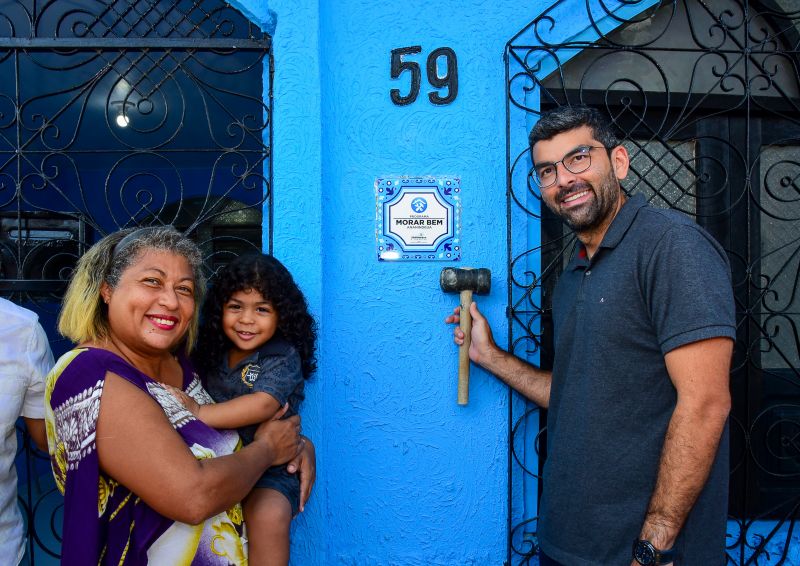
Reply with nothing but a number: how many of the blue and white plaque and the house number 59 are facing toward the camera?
2

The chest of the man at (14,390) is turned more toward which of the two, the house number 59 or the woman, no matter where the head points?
the woman

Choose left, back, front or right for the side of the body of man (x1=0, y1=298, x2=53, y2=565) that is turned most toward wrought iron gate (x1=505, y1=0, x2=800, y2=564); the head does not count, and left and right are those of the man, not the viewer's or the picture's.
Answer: left

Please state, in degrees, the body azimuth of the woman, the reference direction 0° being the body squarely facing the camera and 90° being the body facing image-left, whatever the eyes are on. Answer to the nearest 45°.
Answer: approximately 315°

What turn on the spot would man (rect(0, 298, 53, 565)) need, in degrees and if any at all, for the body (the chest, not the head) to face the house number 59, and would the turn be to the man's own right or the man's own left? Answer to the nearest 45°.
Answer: approximately 90° to the man's own left

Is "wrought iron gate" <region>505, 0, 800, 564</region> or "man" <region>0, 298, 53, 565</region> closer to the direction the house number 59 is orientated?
the man

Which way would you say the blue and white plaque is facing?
toward the camera

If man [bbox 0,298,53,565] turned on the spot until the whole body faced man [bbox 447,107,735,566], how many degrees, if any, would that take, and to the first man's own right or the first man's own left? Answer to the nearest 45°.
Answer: approximately 45° to the first man's own left

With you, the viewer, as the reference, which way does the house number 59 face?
facing the viewer

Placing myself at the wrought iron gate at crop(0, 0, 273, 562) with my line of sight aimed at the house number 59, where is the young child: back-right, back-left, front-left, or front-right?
front-right

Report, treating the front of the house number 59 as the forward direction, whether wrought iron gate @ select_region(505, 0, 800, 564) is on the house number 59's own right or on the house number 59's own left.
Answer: on the house number 59's own left

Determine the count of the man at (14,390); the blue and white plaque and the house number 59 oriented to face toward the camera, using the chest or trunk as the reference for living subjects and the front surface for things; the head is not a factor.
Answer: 3

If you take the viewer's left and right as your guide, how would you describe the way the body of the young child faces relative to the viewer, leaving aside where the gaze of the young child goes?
facing the viewer and to the left of the viewer

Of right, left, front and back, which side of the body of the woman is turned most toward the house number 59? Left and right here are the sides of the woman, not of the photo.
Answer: left
